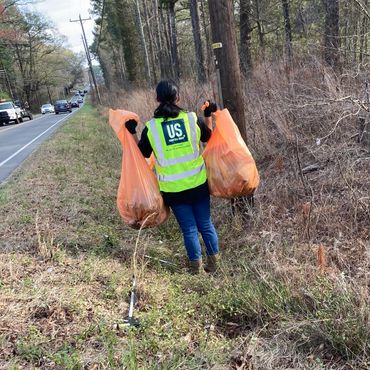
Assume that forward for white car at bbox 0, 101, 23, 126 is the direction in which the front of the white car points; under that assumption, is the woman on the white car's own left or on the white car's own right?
on the white car's own left

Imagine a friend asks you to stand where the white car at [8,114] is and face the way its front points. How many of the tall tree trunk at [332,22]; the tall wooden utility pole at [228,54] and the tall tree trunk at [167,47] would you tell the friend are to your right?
0

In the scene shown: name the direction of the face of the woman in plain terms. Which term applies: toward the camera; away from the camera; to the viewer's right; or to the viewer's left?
away from the camera

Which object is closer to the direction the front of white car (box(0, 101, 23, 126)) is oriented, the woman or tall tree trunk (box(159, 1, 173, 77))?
the woman

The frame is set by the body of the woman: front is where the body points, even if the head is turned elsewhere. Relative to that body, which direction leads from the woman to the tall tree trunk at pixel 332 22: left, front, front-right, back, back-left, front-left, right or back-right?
front-right

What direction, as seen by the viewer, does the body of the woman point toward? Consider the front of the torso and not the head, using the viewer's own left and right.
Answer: facing away from the viewer

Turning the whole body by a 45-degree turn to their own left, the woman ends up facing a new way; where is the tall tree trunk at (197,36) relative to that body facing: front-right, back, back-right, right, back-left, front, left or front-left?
front-right

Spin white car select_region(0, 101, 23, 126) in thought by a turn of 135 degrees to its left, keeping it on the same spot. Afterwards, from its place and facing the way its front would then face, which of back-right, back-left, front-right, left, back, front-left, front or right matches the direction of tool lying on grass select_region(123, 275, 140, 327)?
right

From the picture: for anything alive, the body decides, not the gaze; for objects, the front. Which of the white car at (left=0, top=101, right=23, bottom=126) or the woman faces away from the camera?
the woman

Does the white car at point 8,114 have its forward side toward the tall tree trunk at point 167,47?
no

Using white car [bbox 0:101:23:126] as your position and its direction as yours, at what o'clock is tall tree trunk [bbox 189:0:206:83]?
The tall tree trunk is roughly at 10 o'clock from the white car.

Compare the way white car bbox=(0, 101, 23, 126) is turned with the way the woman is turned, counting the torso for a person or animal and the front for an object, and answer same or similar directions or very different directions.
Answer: very different directions

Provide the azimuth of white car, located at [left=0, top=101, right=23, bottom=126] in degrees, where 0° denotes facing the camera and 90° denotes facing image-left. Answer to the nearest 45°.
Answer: approximately 45°

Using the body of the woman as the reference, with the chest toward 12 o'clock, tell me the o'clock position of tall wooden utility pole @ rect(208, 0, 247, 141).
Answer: The tall wooden utility pole is roughly at 1 o'clock from the woman.

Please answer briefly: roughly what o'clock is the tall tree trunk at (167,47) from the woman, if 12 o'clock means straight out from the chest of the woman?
The tall tree trunk is roughly at 12 o'clock from the woman.

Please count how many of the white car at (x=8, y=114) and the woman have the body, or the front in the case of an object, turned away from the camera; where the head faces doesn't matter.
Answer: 1

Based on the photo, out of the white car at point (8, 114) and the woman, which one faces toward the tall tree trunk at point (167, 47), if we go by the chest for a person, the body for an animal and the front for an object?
the woman

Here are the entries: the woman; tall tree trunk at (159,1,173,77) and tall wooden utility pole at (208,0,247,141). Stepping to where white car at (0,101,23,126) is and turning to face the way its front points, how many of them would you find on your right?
0

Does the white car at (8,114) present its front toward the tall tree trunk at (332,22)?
no

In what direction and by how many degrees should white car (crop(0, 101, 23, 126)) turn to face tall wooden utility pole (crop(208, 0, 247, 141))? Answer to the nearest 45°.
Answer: approximately 45° to its left
